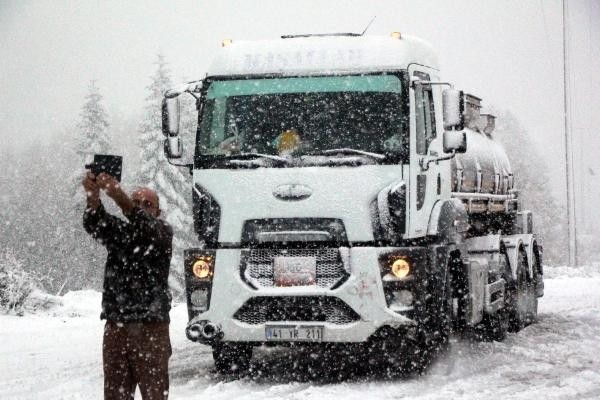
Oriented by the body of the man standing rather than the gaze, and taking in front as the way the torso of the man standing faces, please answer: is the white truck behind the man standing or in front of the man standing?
behind

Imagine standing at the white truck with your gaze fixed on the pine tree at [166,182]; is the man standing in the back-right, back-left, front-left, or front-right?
back-left

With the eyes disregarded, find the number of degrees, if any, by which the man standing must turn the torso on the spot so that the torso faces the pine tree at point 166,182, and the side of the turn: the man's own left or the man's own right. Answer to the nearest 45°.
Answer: approximately 135° to the man's own right

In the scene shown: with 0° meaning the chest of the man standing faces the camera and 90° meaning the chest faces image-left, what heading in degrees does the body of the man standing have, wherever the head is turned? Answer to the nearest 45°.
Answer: approximately 45°
